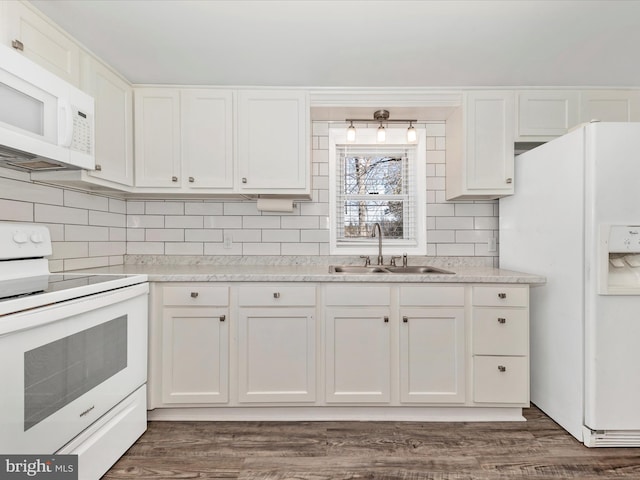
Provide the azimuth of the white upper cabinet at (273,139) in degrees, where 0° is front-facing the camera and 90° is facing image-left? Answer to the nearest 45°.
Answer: approximately 0°

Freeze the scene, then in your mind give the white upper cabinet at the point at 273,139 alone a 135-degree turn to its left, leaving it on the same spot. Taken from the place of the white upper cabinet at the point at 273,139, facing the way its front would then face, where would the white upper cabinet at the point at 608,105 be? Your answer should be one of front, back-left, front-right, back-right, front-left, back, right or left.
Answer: front-right

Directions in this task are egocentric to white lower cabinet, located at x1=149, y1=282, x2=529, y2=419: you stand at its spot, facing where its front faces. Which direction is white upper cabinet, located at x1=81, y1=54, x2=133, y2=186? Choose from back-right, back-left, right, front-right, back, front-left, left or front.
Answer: right

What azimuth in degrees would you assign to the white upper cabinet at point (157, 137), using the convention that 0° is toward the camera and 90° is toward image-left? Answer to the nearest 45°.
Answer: approximately 0°

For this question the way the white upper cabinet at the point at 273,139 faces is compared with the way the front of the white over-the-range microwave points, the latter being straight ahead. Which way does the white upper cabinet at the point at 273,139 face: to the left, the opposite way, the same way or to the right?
to the right

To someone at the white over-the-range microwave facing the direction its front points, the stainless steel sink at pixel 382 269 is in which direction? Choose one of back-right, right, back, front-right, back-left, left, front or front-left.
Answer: front-left

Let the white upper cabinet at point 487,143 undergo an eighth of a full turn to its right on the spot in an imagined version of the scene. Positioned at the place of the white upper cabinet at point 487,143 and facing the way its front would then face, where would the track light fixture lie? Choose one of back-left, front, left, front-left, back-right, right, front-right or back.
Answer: front-right

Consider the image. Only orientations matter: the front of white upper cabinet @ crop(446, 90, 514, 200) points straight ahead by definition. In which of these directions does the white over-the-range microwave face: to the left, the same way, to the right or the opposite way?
to the left

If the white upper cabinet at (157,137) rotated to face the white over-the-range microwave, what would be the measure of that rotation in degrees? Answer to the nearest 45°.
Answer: approximately 45° to its right

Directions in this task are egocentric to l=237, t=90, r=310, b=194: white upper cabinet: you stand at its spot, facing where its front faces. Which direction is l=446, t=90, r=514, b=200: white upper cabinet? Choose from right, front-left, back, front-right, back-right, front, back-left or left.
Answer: left

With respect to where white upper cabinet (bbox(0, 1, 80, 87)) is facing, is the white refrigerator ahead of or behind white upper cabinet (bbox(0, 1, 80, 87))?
ahead
